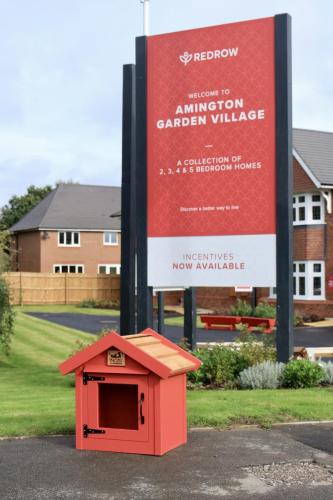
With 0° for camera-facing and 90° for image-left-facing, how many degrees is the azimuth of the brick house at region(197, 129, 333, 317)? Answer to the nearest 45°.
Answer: approximately 0°

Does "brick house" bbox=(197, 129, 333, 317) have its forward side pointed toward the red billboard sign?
yes

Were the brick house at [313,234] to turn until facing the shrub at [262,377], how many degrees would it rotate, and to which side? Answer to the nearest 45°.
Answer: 0° — it already faces it

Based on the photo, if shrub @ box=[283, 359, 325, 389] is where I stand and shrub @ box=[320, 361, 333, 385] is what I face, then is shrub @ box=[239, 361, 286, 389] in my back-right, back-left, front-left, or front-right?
back-left

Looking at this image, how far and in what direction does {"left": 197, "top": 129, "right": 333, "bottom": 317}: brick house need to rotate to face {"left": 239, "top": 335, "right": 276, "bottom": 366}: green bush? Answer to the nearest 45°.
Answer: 0° — it already faces it
